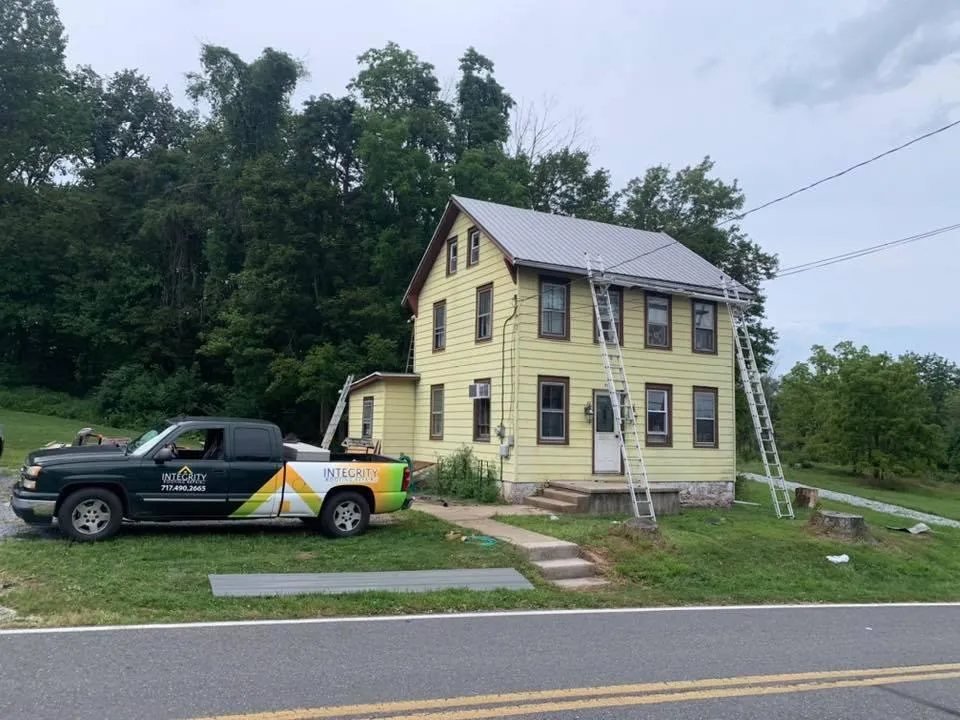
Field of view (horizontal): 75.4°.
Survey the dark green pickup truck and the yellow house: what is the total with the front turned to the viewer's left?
1

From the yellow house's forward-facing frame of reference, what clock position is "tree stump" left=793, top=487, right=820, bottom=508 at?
The tree stump is roughly at 10 o'clock from the yellow house.

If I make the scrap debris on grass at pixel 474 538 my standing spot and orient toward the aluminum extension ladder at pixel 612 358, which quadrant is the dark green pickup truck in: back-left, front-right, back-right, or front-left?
back-left

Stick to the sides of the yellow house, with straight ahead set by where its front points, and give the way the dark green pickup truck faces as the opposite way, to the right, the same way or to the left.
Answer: to the right

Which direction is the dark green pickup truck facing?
to the viewer's left

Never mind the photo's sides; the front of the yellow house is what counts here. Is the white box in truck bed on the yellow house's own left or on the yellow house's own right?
on the yellow house's own right

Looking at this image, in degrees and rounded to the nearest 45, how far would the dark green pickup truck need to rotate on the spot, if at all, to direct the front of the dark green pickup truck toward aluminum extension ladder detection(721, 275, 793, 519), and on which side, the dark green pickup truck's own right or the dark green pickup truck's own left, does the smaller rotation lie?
approximately 180°

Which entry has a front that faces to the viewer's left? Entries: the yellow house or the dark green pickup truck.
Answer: the dark green pickup truck

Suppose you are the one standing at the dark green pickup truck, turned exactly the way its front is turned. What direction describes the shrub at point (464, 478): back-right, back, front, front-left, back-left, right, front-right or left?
back-right

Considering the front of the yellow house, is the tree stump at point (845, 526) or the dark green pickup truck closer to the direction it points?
the tree stump

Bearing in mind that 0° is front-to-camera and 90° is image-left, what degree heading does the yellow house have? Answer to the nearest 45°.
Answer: approximately 315°

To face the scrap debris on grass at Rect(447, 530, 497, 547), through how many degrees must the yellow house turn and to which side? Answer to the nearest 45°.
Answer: approximately 45° to its right

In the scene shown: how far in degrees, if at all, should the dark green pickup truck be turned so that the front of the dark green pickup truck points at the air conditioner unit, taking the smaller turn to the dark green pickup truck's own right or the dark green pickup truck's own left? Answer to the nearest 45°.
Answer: approximately 135° to the dark green pickup truck's own right
